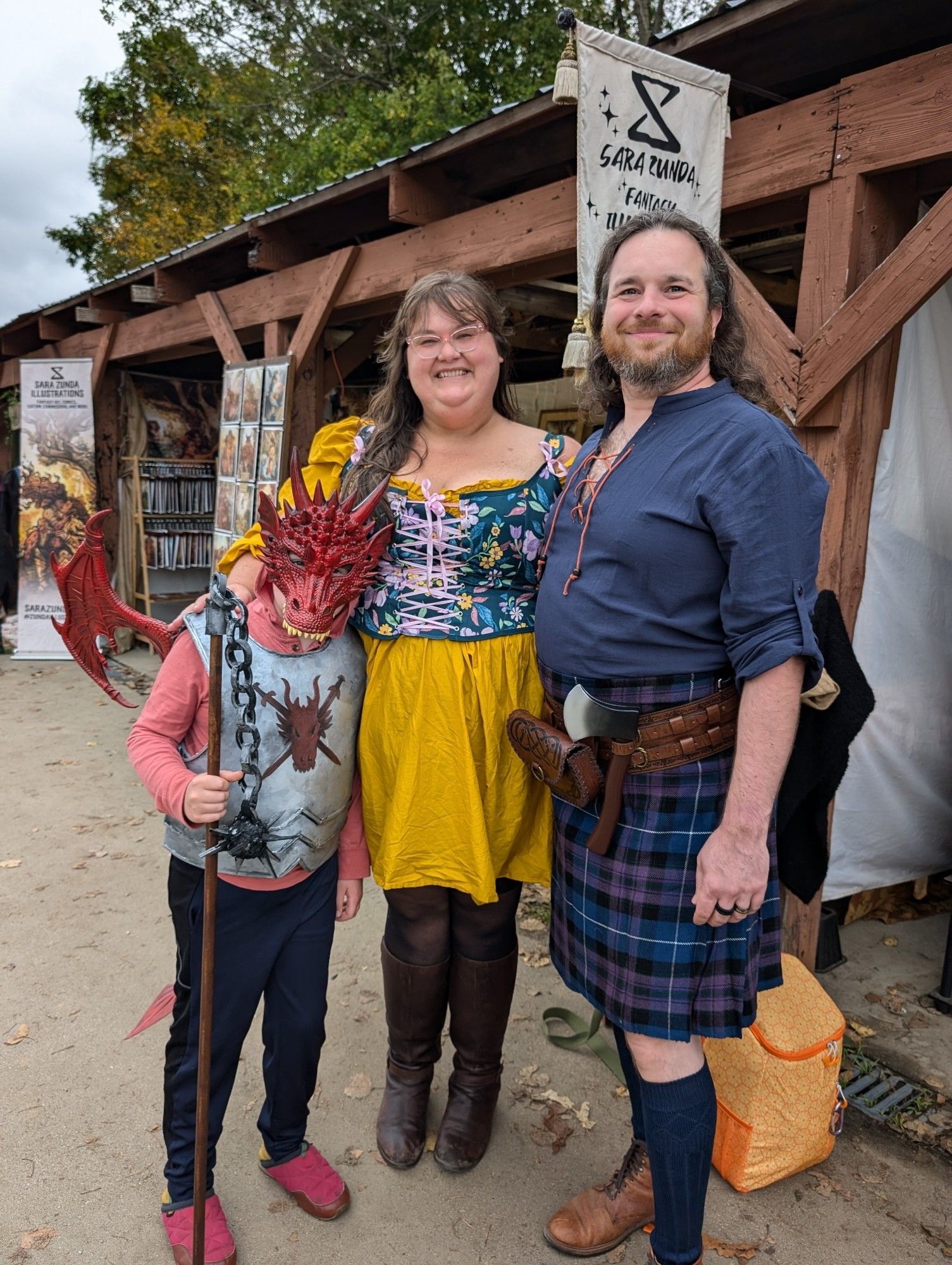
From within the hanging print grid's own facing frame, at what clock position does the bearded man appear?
The bearded man is roughly at 10 o'clock from the hanging print grid.

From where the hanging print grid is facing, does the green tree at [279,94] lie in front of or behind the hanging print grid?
behind

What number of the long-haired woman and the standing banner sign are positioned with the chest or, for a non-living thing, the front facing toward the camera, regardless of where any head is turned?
2

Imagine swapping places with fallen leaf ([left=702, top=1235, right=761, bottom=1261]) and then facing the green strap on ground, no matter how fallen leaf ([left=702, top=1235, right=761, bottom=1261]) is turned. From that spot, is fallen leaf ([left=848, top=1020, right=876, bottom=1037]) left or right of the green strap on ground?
right

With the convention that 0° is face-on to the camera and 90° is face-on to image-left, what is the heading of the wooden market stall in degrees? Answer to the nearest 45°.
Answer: approximately 45°

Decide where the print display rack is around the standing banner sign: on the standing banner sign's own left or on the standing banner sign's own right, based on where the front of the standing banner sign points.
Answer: on the standing banner sign's own left
